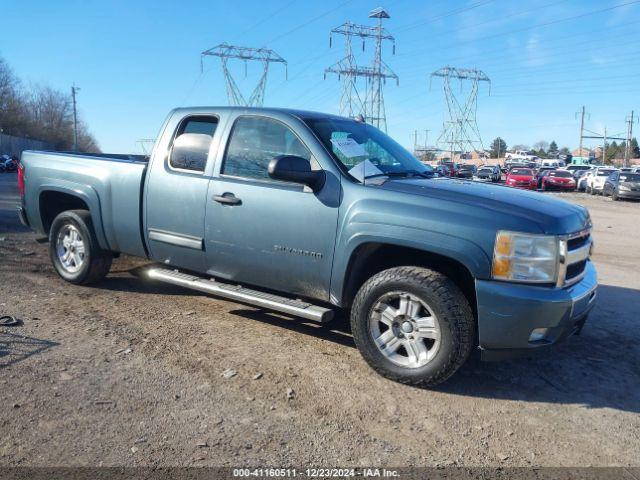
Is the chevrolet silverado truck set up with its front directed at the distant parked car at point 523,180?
no

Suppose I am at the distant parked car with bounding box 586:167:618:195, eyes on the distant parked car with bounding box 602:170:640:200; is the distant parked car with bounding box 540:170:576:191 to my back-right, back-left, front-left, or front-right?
back-right

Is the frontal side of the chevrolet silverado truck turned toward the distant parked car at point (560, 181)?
no

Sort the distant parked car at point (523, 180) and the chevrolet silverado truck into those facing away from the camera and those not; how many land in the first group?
0

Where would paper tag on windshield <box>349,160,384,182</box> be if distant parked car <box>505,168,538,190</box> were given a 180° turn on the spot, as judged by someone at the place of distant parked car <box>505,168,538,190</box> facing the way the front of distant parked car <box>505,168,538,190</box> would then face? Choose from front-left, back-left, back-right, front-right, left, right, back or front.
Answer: back

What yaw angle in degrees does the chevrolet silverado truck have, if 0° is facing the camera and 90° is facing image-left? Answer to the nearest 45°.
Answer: approximately 315°

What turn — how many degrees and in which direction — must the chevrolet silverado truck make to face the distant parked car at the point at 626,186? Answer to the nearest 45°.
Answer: approximately 90° to its left

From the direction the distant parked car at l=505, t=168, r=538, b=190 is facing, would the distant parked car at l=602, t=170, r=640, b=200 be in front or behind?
in front

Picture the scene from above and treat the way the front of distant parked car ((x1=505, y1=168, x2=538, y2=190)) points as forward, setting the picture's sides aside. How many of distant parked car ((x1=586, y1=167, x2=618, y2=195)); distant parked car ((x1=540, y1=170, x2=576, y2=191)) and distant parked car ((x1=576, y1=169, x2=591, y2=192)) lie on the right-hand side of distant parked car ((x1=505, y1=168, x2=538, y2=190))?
0

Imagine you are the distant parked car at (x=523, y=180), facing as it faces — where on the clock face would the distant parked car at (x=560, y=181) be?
the distant parked car at (x=560, y=181) is roughly at 8 o'clock from the distant parked car at (x=523, y=180).

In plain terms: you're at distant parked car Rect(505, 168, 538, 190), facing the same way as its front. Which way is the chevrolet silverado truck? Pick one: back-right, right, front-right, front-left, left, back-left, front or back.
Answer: front

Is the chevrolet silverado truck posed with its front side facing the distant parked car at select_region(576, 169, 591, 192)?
no

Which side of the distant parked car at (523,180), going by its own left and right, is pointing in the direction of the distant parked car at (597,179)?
left

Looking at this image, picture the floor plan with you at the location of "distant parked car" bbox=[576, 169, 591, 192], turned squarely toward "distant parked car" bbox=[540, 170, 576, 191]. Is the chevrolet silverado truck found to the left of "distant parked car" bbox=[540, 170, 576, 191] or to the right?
left

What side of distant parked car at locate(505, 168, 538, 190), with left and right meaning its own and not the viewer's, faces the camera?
front

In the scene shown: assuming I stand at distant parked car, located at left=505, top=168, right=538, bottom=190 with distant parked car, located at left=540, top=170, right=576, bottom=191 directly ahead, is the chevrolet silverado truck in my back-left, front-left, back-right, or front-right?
back-right
